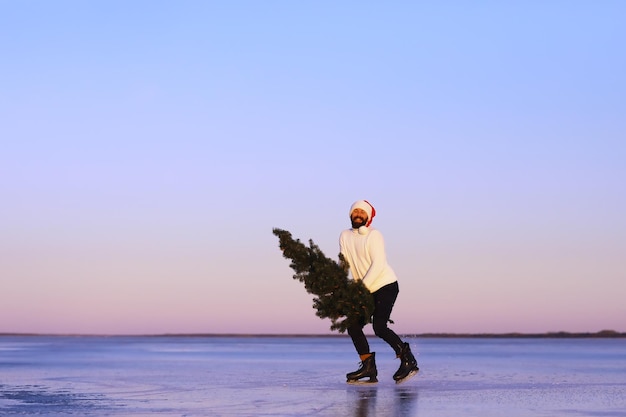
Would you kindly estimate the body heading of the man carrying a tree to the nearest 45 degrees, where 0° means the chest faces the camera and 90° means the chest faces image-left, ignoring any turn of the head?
approximately 45°
